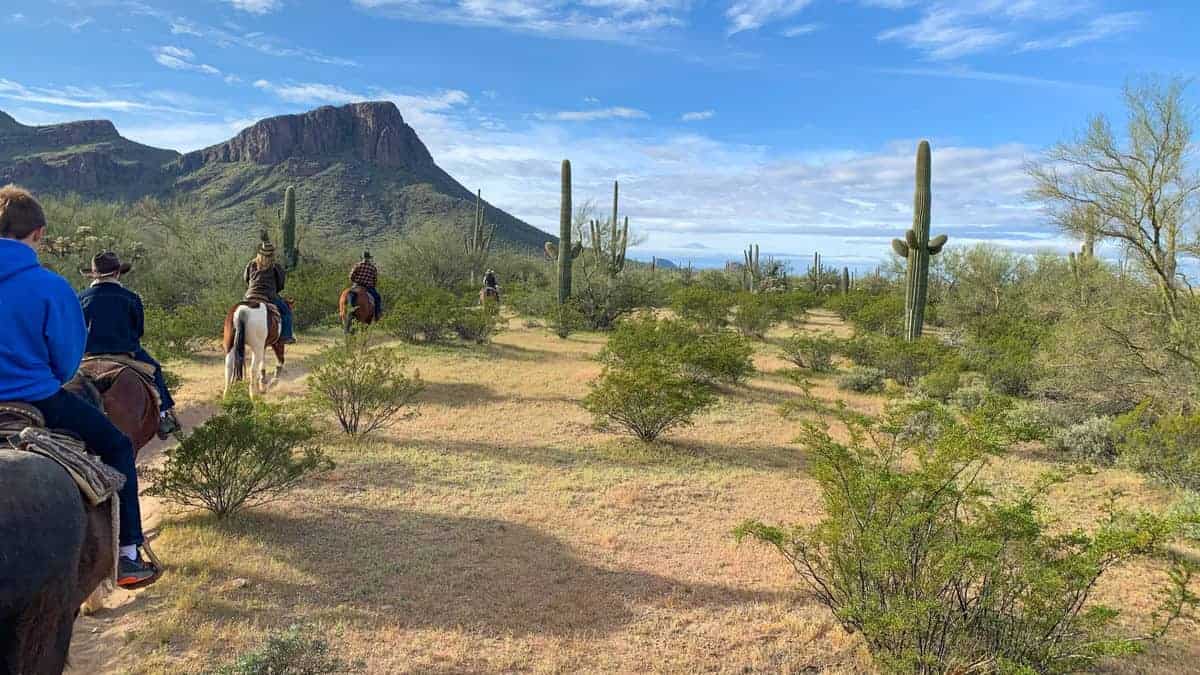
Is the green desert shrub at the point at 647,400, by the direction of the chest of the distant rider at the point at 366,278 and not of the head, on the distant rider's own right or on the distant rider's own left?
on the distant rider's own right

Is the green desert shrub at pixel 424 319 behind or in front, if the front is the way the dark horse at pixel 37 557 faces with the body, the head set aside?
in front

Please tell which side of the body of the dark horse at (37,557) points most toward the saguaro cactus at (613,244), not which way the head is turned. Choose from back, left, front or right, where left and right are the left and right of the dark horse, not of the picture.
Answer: front

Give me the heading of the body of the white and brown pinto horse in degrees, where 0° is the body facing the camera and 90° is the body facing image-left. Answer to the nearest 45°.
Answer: approximately 225°

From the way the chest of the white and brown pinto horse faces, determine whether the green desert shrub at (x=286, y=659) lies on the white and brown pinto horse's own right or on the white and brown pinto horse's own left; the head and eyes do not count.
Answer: on the white and brown pinto horse's own right

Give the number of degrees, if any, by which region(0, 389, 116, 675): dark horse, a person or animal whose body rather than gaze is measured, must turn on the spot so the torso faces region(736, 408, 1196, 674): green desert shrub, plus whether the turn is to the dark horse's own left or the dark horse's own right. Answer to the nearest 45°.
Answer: approximately 45° to the dark horse's own right

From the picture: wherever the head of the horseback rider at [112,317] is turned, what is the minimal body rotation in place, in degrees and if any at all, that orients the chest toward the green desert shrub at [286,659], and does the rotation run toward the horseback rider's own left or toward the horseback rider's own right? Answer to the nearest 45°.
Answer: approximately 180°

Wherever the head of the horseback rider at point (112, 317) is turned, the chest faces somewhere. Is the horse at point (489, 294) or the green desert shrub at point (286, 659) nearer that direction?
the horse

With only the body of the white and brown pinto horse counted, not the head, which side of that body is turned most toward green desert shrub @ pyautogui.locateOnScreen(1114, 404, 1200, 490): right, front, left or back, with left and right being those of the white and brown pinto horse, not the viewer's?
right

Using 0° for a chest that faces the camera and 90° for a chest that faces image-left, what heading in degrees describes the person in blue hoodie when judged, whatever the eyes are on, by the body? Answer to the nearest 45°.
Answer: approximately 225°

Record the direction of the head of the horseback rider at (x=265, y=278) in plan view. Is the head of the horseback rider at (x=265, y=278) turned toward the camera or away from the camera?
away from the camera

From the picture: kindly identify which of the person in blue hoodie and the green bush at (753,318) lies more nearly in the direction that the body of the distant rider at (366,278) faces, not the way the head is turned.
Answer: the green bush
